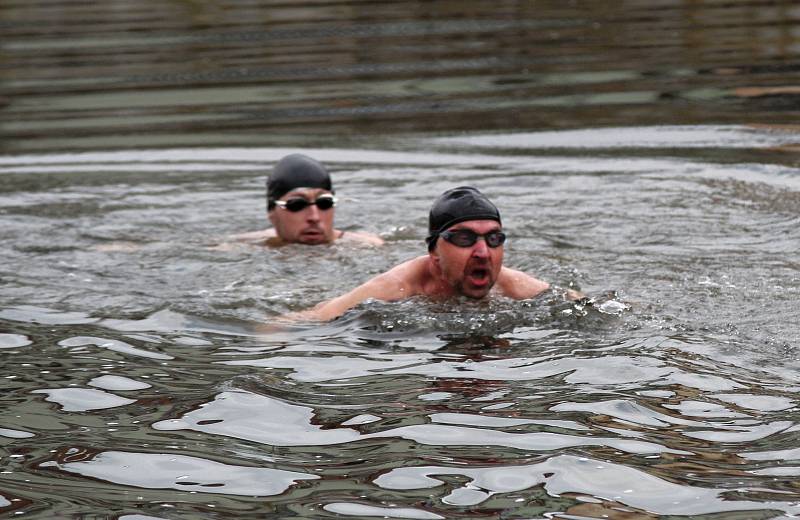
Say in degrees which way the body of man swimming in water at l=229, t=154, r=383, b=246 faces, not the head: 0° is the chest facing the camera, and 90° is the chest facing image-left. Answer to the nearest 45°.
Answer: approximately 0°
